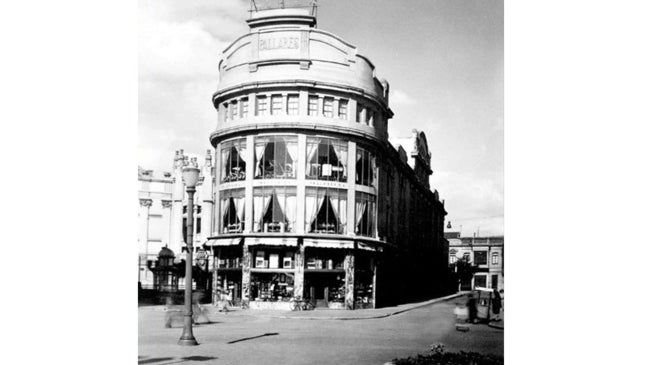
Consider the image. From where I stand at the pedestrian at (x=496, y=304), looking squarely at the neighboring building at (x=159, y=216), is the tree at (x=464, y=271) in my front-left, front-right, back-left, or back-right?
front-right

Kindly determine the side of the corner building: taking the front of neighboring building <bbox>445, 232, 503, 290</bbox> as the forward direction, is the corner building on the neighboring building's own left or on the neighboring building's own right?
on the neighboring building's own right

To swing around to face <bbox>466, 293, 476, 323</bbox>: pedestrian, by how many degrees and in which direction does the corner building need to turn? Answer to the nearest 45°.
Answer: approximately 90° to its left

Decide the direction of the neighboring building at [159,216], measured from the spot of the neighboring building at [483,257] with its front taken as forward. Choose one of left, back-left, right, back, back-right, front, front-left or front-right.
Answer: right

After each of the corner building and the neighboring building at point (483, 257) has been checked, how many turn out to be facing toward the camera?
2

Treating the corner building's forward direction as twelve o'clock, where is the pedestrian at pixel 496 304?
The pedestrian is roughly at 9 o'clock from the corner building.

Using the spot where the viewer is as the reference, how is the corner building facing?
facing the viewer

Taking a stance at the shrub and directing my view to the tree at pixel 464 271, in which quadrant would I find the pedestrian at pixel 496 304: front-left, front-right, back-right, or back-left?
front-right

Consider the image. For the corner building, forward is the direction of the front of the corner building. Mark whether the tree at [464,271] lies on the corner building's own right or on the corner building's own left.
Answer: on the corner building's own left

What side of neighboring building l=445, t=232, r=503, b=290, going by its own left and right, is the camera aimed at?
front

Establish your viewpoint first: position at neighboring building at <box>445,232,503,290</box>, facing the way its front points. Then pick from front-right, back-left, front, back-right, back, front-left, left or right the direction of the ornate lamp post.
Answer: front

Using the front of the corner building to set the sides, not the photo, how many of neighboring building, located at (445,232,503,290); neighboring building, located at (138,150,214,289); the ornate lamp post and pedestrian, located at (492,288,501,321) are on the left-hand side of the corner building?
2

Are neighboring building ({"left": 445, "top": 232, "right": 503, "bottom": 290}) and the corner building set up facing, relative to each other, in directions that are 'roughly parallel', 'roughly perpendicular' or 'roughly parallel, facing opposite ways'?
roughly parallel
